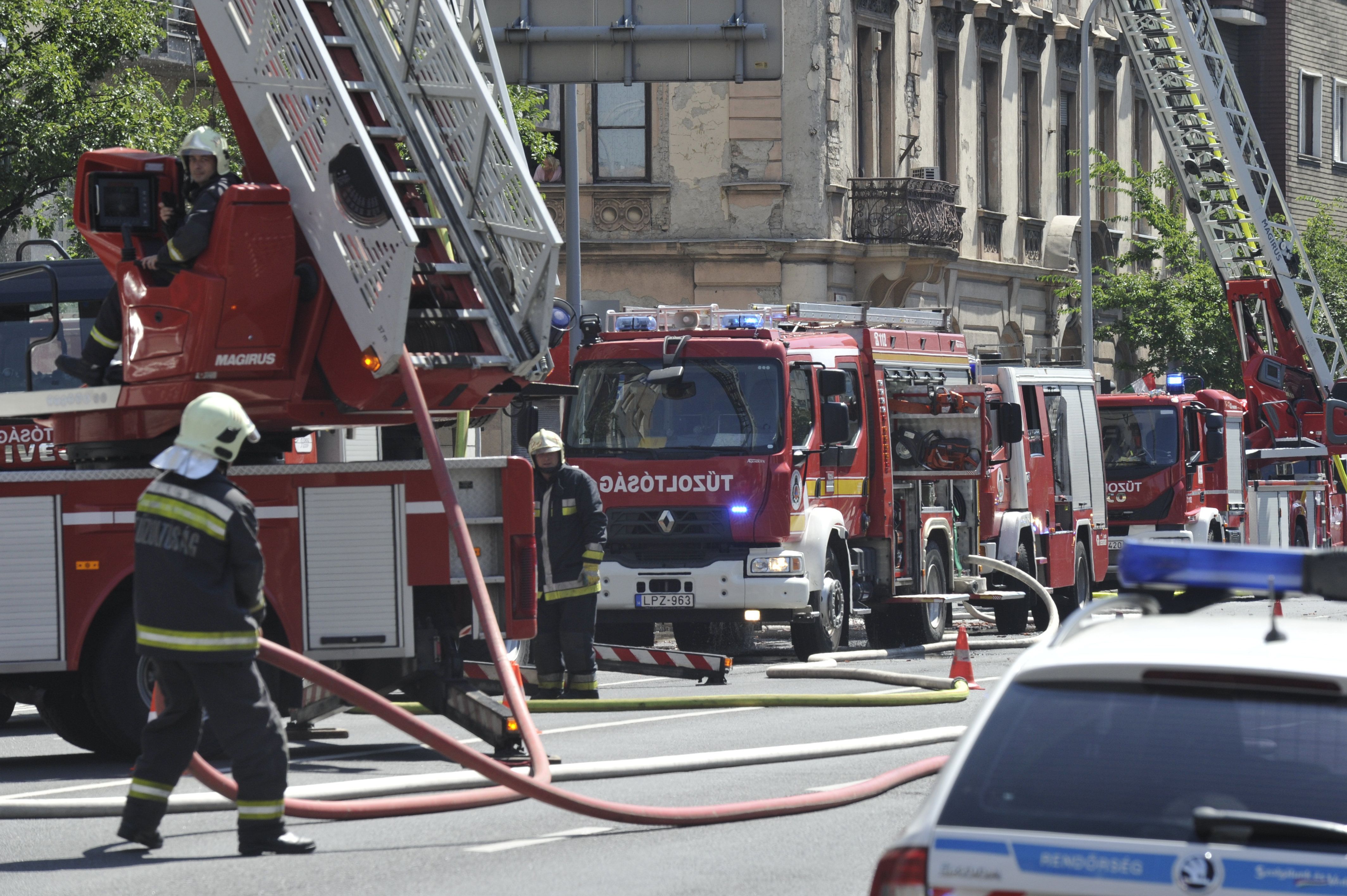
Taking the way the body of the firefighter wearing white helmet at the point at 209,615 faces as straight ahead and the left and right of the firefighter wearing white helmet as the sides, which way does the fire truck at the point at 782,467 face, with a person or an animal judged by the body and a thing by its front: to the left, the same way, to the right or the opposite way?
the opposite way

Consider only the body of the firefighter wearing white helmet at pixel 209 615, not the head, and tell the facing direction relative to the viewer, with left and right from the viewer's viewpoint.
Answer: facing away from the viewer and to the right of the viewer

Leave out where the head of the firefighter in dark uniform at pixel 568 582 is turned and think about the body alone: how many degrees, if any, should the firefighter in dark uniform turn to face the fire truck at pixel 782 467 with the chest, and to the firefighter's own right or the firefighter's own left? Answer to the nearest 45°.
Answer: approximately 180°

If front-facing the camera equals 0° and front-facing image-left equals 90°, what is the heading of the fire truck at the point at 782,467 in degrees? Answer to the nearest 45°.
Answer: approximately 45°

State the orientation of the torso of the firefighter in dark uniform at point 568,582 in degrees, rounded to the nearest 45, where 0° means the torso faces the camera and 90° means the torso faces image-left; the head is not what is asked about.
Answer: approximately 45°

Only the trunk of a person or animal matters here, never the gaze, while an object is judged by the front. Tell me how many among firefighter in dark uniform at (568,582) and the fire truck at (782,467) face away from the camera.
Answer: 0

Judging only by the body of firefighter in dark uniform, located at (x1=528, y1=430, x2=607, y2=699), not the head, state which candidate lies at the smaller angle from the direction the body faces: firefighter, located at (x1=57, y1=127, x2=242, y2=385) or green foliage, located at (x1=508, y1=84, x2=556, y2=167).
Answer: the firefighter

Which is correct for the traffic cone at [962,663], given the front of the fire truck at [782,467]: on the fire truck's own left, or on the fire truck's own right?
on the fire truck's own left

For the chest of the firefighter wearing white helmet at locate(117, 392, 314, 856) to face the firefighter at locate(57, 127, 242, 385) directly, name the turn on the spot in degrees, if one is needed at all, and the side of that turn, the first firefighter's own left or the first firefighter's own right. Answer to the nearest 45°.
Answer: approximately 45° to the first firefighter's own left
